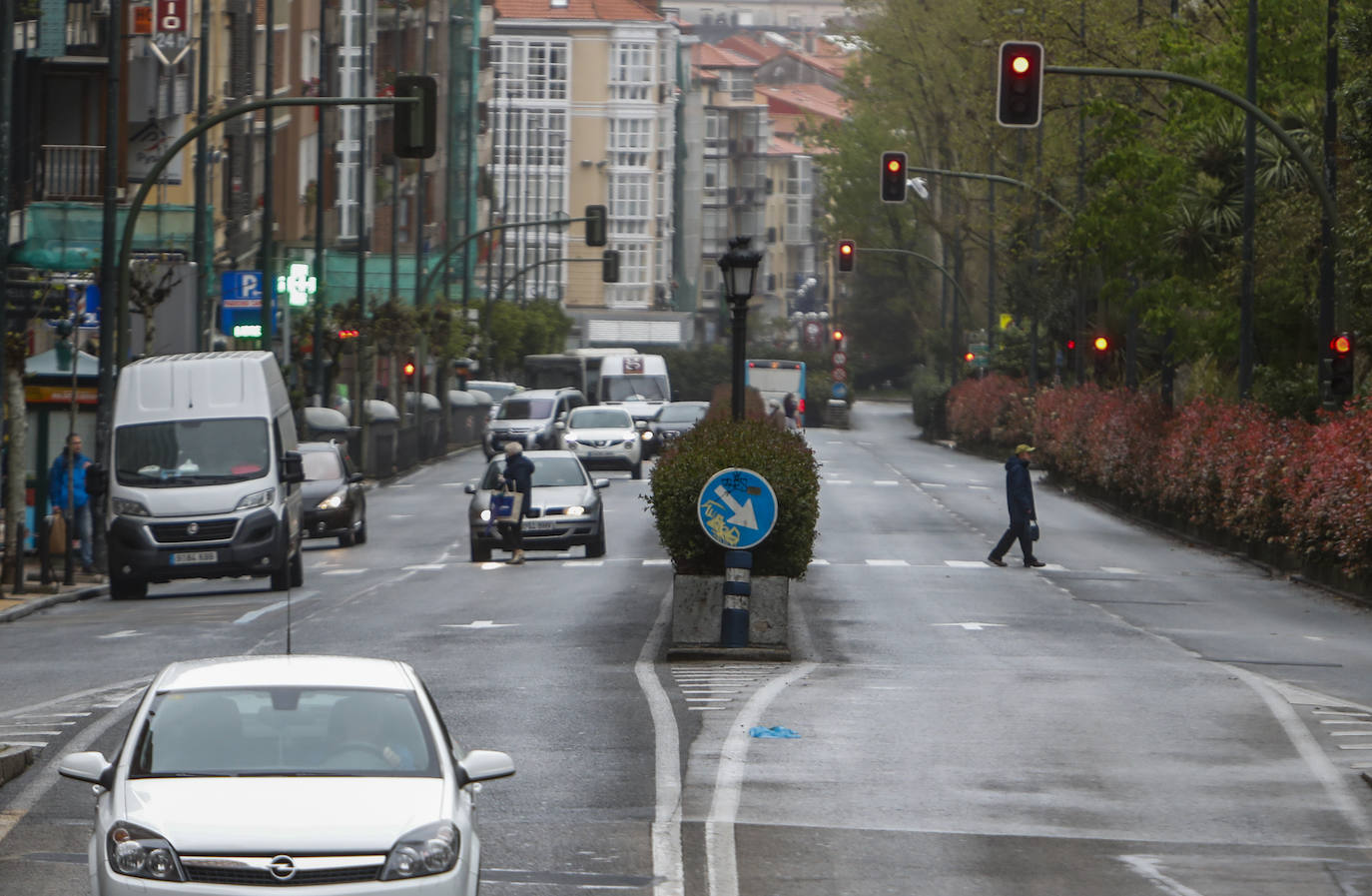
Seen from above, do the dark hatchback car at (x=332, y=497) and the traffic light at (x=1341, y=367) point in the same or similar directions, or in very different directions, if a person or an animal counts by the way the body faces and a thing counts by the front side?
same or similar directions

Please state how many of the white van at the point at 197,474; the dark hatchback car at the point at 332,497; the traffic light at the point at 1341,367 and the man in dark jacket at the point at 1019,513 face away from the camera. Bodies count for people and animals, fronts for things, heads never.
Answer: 0

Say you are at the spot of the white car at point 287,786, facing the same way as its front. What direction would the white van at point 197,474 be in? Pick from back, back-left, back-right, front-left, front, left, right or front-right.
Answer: back

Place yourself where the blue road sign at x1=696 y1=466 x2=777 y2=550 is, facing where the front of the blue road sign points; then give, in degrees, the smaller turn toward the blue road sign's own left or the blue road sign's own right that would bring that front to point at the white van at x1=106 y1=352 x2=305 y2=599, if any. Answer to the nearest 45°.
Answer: approximately 135° to the blue road sign's own right

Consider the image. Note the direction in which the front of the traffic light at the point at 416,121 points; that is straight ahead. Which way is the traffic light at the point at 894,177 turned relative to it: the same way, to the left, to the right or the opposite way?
the opposite way

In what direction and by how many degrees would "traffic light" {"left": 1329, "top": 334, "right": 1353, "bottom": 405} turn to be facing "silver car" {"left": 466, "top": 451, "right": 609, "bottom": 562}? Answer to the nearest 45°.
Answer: approximately 90° to its right

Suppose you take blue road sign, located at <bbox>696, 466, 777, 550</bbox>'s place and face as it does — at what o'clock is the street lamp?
The street lamp is roughly at 6 o'clock from the blue road sign.

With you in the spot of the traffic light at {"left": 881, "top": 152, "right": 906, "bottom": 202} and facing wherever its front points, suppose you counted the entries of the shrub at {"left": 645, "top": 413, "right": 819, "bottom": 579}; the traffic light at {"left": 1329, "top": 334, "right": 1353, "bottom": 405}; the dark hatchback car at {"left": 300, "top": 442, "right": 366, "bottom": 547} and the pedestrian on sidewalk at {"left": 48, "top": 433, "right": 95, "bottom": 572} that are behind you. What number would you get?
0

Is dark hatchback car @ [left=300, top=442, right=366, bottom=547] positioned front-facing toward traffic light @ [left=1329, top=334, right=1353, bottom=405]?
no

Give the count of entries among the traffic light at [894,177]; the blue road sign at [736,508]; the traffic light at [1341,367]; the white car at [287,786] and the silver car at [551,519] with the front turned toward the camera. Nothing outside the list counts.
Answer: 5

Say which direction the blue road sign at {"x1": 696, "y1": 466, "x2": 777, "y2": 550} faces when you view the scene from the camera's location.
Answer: facing the viewer

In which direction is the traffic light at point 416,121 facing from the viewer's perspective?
away from the camera

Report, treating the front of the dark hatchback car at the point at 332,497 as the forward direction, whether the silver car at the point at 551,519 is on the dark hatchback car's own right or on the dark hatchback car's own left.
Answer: on the dark hatchback car's own left

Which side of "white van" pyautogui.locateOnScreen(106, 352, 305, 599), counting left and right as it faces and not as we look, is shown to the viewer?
front

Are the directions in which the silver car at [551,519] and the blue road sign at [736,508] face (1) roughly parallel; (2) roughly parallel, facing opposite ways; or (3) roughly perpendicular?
roughly parallel
